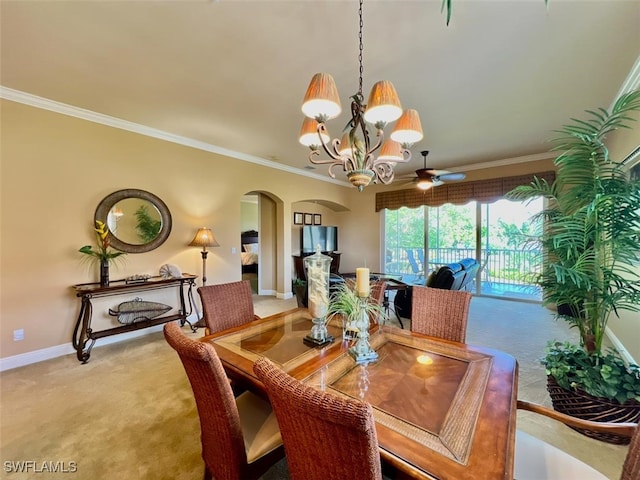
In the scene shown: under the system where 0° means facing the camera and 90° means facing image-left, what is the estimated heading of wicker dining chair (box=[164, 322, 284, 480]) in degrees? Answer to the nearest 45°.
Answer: approximately 225°

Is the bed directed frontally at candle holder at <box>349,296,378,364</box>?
yes

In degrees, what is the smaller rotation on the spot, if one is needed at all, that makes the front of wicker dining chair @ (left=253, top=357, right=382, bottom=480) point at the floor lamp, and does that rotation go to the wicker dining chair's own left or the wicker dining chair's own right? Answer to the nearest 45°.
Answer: approximately 90° to the wicker dining chair's own left

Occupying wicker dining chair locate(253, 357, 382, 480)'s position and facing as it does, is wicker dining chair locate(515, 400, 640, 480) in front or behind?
in front

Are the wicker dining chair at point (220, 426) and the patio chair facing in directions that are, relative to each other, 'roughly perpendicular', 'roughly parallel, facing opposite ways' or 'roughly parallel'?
roughly perpendicular

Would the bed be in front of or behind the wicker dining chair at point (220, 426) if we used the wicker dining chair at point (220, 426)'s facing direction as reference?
in front

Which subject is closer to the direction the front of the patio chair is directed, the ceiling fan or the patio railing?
the patio railing

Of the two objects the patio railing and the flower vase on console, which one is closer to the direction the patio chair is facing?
the patio railing

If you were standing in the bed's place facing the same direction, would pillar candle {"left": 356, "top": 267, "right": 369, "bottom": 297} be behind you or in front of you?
in front

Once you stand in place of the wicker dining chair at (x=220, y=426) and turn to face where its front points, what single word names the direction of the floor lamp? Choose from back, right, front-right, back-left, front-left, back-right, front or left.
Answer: front-left
